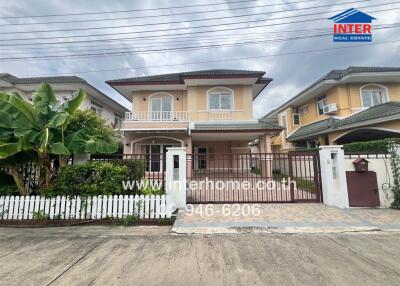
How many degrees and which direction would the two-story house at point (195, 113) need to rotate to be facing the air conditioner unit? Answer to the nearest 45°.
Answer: approximately 90° to its left

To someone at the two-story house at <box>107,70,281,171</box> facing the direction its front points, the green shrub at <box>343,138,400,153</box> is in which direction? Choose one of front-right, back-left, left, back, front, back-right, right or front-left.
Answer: front-left

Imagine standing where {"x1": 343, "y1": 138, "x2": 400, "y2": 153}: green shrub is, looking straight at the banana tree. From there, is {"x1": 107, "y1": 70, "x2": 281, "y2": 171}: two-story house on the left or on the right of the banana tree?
right

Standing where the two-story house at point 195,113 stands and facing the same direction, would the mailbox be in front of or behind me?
in front

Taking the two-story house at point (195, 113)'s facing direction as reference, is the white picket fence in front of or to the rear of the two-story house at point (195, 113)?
in front

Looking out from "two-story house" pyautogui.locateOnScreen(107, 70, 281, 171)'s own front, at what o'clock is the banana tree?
The banana tree is roughly at 1 o'clock from the two-story house.

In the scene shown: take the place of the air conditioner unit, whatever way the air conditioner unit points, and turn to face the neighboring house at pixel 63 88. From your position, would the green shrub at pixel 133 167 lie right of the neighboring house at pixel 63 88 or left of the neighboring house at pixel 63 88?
left

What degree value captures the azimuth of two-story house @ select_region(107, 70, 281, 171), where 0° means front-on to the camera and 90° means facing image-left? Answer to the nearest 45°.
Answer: approximately 0°

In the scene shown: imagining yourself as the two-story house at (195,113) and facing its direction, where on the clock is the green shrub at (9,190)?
The green shrub is roughly at 1 o'clock from the two-story house.

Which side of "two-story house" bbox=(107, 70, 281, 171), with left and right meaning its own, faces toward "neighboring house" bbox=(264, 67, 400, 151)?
left

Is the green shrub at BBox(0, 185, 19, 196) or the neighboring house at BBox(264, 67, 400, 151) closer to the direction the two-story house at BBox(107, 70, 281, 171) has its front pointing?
the green shrub

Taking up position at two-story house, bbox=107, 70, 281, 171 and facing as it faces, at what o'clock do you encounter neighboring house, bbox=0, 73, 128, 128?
The neighboring house is roughly at 3 o'clock from the two-story house.

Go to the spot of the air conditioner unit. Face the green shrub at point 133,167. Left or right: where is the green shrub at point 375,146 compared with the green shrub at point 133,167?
left
